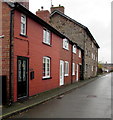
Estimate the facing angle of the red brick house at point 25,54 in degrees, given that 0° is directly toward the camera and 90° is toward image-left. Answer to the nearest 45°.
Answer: approximately 315°
